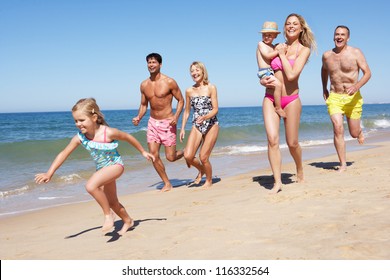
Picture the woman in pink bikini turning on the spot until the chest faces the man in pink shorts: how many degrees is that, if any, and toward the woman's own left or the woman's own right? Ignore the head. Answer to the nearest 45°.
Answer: approximately 90° to the woman's own right

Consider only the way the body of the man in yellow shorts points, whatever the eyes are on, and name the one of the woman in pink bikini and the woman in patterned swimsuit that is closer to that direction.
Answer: the woman in pink bikini

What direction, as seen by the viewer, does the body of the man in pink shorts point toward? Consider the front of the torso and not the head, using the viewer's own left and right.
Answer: facing the viewer and to the left of the viewer

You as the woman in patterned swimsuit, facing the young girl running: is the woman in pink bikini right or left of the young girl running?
left

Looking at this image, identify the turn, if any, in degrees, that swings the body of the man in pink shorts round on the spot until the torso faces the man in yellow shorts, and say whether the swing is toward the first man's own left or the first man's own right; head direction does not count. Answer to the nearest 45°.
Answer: approximately 135° to the first man's own left

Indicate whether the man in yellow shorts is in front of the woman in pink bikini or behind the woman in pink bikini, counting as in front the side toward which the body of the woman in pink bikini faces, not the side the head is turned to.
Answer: behind

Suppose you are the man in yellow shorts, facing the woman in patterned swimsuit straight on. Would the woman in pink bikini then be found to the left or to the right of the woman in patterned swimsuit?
left

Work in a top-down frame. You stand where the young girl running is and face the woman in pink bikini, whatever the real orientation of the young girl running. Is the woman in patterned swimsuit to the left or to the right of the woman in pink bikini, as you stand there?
left

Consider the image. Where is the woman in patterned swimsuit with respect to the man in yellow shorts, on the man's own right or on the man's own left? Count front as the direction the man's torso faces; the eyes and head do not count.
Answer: on the man's own right

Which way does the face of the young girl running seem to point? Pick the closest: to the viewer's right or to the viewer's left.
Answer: to the viewer's left

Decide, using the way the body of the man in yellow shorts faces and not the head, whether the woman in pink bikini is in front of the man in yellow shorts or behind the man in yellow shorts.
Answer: in front

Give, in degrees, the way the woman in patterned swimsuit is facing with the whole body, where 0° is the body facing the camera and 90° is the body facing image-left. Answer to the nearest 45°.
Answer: approximately 45°
